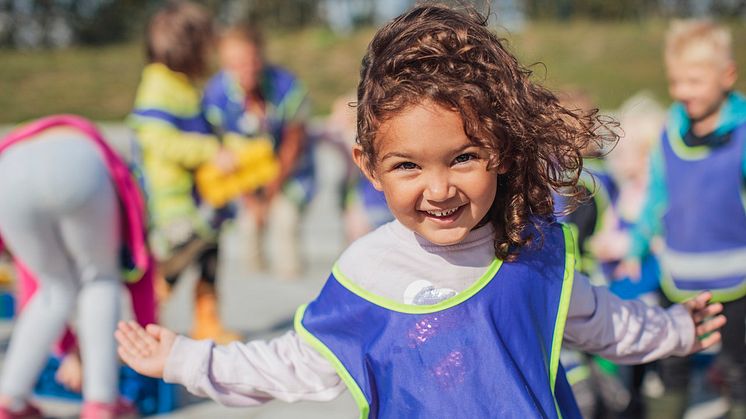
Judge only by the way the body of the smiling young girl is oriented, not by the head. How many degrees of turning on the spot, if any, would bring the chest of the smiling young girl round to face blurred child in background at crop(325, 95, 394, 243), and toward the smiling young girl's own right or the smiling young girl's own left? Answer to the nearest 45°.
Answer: approximately 180°

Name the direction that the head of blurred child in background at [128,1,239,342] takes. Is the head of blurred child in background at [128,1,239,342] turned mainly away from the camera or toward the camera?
away from the camera

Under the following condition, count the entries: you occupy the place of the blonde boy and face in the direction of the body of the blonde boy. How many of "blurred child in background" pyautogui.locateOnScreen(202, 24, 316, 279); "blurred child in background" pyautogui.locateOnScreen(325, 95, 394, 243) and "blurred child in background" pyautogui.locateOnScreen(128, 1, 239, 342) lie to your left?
0

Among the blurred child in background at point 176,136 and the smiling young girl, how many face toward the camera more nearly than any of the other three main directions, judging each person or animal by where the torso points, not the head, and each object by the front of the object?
1

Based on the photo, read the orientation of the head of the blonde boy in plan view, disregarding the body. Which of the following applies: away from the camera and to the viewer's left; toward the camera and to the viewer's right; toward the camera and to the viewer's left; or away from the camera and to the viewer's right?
toward the camera and to the viewer's left

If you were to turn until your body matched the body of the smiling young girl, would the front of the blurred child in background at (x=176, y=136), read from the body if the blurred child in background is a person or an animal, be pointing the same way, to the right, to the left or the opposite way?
to the left

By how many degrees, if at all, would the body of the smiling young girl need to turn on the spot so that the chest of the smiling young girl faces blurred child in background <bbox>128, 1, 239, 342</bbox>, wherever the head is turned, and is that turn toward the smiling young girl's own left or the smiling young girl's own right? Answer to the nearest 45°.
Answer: approximately 135° to the smiling young girl's own right

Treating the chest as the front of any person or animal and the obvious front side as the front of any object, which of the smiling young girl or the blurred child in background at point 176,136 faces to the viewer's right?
the blurred child in background

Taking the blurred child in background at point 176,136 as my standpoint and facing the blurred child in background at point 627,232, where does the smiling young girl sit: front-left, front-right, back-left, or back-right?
front-right

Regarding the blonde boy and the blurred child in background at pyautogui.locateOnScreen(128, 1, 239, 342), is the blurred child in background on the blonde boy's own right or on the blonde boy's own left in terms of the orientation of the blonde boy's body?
on the blonde boy's own right

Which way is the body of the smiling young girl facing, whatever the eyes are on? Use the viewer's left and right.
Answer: facing the viewer

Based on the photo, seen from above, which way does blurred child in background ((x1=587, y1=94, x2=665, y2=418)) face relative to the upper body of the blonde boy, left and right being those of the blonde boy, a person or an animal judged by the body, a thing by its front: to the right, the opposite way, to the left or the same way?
the same way

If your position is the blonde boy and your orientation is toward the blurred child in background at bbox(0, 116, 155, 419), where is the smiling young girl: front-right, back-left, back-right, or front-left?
front-left

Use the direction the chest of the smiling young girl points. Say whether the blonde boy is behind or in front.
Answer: behind
